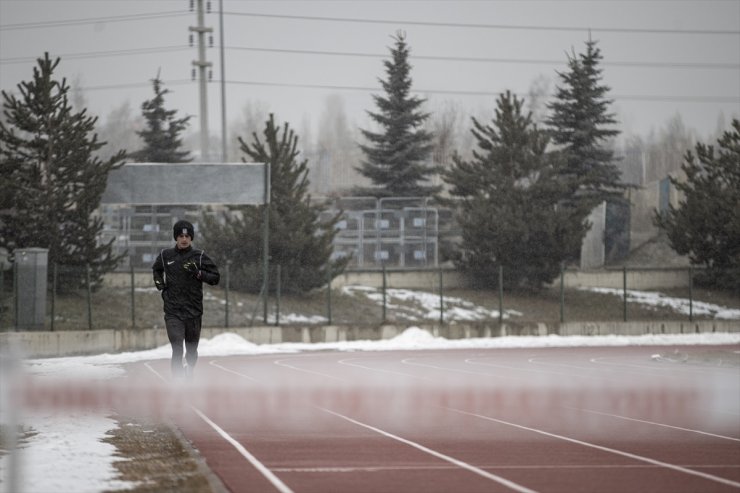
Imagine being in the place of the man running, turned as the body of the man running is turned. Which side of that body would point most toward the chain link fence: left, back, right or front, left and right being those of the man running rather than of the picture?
back

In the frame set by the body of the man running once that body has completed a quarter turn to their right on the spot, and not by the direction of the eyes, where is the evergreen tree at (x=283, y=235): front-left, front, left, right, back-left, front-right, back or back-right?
right

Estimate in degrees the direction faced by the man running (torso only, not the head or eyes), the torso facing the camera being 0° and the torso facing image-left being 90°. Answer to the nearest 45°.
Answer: approximately 0°

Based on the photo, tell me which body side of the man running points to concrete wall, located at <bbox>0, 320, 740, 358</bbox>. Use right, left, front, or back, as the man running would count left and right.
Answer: back

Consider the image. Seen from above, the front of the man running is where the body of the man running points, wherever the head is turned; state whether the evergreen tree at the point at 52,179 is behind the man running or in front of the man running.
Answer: behind
